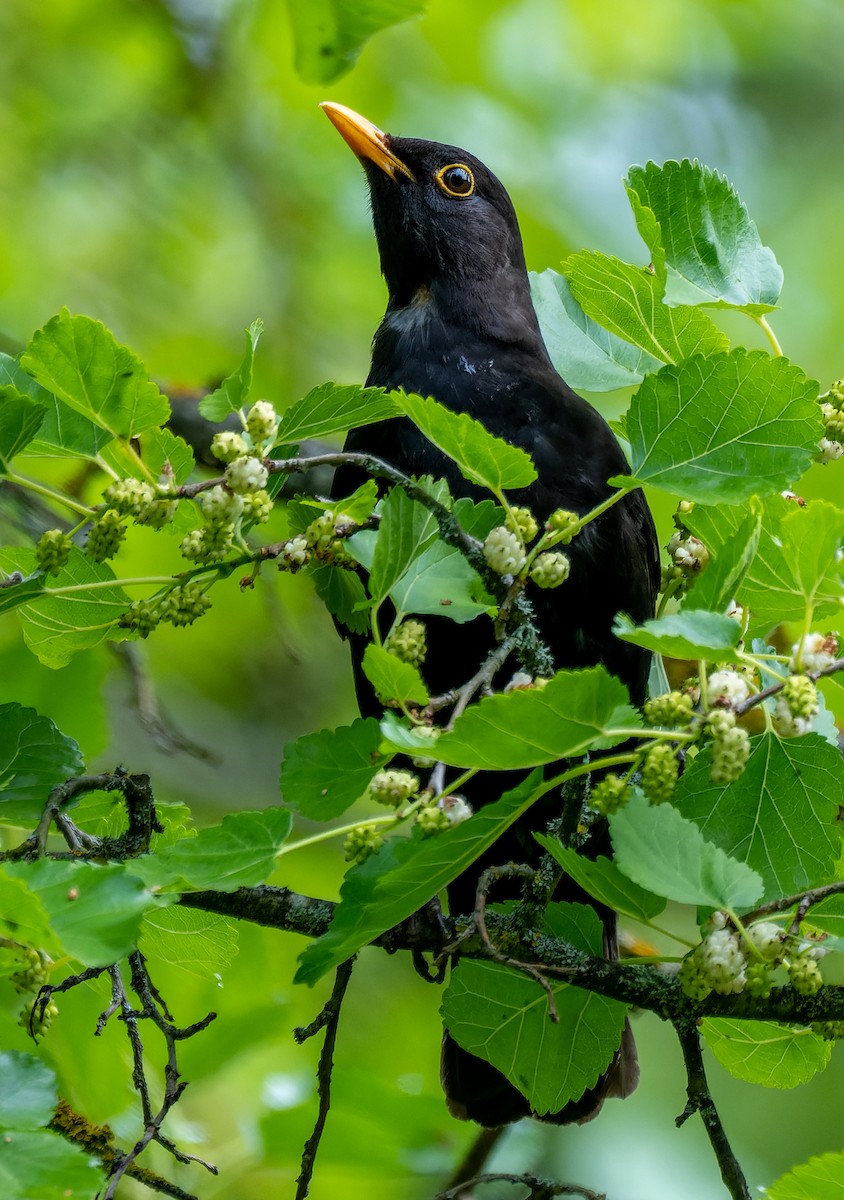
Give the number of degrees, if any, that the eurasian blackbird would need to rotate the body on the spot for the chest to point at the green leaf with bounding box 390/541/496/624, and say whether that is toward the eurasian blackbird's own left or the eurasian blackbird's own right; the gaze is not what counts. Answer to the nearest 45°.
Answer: approximately 45° to the eurasian blackbird's own left

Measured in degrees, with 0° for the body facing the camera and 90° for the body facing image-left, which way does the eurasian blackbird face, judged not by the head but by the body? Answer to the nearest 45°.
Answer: approximately 45°

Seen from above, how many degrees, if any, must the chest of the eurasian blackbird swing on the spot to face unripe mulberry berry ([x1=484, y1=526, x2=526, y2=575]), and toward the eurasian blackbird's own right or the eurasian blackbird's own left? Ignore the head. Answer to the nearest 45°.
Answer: approximately 45° to the eurasian blackbird's own left

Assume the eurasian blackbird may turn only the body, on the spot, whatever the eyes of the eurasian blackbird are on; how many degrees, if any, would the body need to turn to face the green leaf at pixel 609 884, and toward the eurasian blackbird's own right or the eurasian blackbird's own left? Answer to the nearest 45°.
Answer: approximately 45° to the eurasian blackbird's own left
